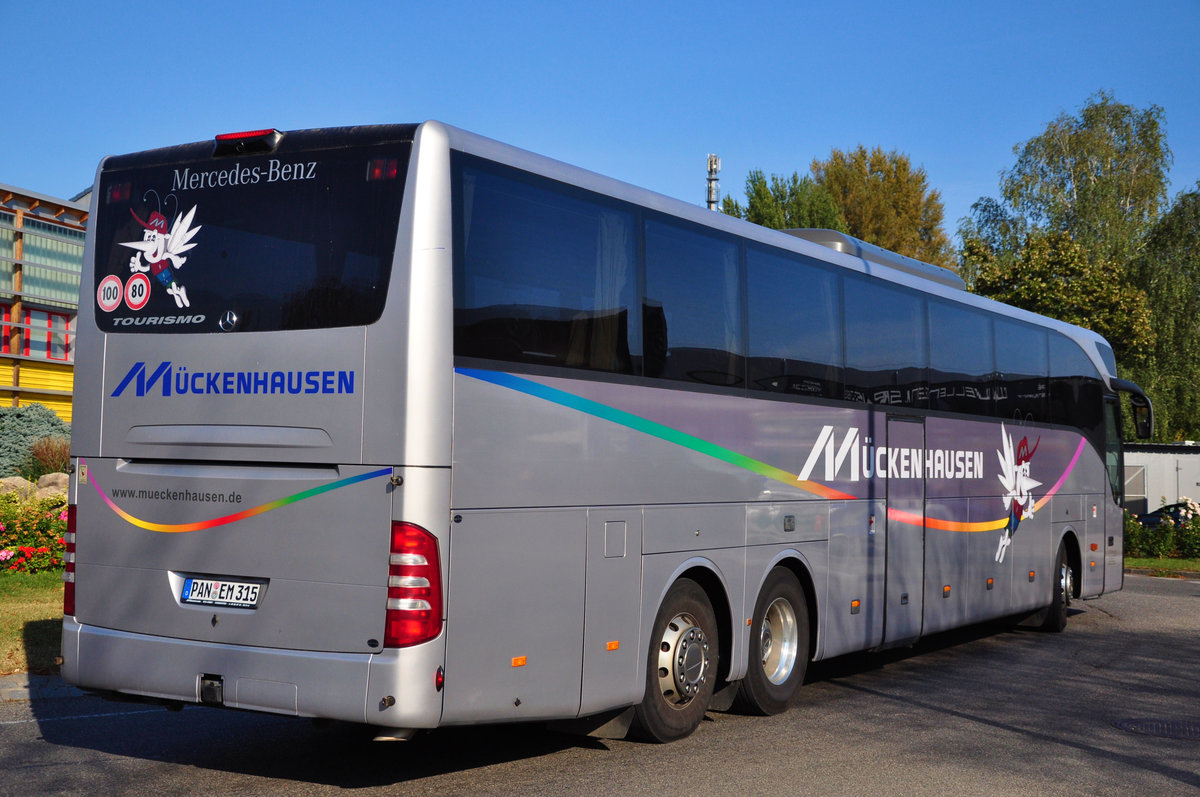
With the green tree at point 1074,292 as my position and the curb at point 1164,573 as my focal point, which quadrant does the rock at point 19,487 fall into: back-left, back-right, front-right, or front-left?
front-right

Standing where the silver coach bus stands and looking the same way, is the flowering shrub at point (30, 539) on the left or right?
on its left

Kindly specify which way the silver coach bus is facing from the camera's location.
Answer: facing away from the viewer and to the right of the viewer

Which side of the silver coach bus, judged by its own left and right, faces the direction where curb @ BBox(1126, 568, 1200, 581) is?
front

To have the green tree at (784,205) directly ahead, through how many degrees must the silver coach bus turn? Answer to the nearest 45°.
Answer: approximately 45° to its left

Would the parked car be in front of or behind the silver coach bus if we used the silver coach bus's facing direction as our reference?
in front

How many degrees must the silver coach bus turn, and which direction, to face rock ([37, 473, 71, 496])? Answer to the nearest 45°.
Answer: approximately 90° to its left

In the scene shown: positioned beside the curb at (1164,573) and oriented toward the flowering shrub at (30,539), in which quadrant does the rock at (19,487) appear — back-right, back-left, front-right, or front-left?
front-right

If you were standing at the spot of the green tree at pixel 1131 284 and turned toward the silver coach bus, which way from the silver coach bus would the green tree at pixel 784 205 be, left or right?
right

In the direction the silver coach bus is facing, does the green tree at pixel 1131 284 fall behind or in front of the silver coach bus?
in front
